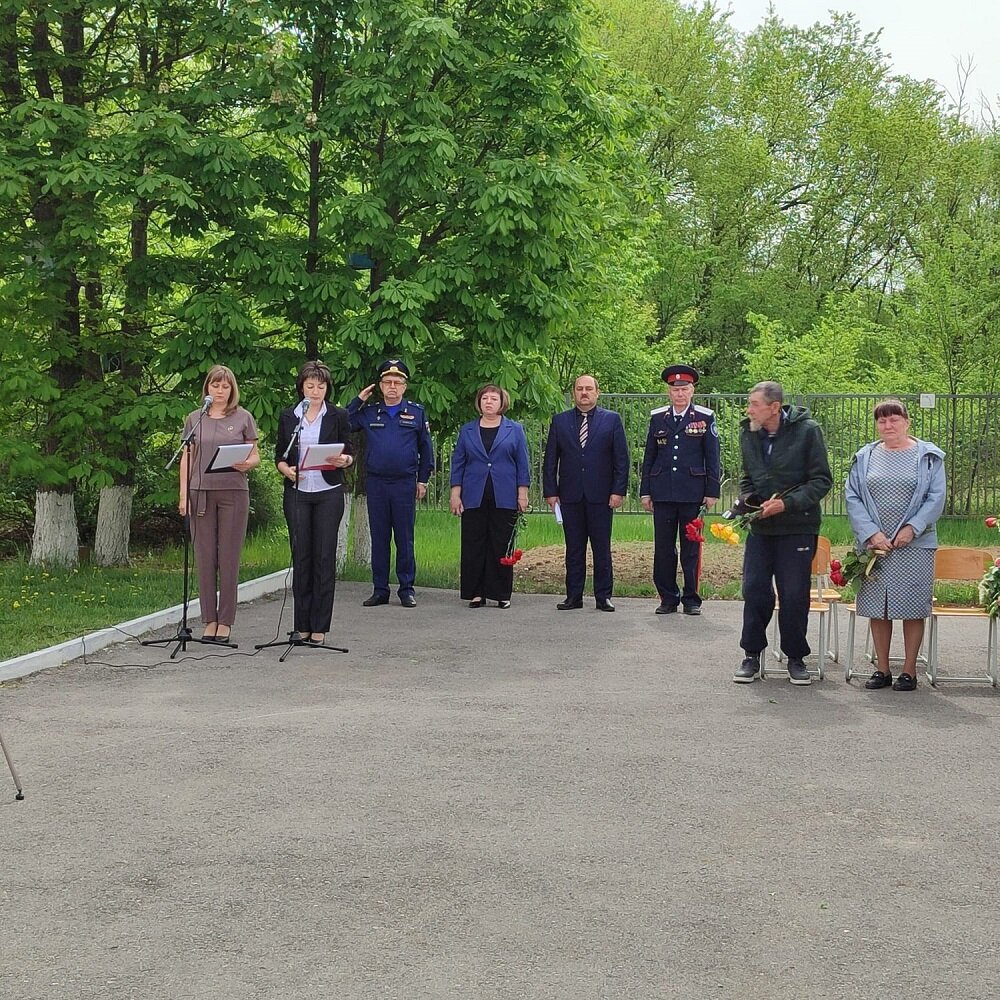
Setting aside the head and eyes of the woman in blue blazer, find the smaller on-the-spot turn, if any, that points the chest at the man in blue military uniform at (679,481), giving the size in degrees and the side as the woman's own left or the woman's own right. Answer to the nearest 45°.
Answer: approximately 90° to the woman's own left

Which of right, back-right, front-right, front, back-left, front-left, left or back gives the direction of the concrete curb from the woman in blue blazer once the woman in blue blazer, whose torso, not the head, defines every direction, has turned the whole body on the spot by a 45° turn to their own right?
front

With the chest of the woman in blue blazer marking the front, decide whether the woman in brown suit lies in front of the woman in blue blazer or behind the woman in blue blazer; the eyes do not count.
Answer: in front

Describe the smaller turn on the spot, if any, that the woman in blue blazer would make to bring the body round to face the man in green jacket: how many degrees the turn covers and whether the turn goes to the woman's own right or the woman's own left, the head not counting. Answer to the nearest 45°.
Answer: approximately 45° to the woman's own left

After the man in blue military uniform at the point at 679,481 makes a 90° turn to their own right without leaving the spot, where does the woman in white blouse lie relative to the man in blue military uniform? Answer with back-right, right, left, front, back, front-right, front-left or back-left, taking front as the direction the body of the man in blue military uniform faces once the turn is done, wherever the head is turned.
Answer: front-left

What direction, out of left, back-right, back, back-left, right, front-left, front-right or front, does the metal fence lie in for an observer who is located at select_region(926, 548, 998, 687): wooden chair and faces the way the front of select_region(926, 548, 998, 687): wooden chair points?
back

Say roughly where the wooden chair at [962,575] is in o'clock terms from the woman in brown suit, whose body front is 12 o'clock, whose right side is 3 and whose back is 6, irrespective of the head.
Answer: The wooden chair is roughly at 10 o'clock from the woman in brown suit.

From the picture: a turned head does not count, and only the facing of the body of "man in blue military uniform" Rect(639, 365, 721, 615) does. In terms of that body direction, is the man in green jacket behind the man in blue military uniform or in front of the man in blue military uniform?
in front

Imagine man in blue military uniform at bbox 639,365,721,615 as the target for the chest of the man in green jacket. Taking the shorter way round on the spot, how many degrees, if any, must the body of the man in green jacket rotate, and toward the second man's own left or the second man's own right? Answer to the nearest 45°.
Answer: approximately 135° to the second man's own right

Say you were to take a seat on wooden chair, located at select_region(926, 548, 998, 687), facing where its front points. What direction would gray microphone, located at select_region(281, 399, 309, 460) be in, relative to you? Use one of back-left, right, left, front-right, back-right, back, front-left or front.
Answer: right

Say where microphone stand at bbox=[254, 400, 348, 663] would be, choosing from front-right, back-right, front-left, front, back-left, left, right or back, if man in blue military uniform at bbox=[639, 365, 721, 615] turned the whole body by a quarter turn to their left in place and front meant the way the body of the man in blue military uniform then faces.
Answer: back-right
